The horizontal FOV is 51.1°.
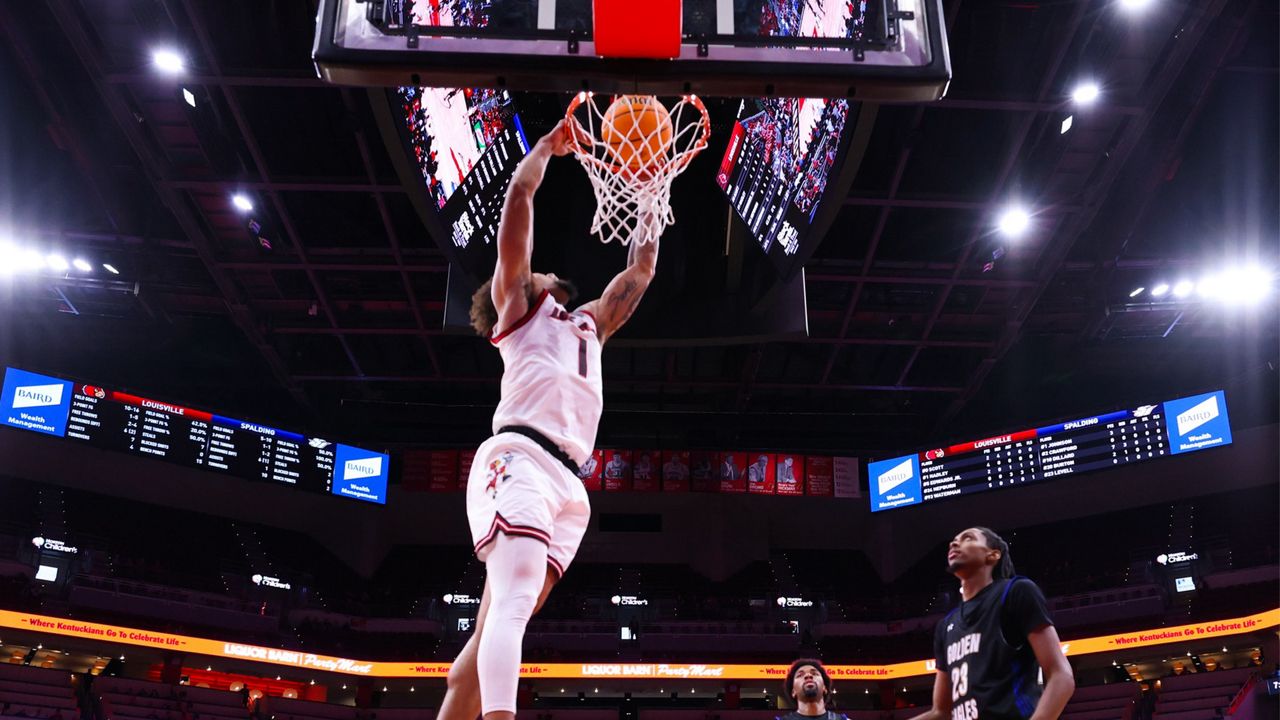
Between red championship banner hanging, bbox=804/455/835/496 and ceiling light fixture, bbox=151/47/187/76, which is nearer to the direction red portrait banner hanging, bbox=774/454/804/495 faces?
the ceiling light fixture

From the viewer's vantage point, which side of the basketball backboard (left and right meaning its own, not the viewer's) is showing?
back

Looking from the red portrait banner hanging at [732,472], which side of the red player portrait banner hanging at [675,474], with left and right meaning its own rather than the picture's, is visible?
left

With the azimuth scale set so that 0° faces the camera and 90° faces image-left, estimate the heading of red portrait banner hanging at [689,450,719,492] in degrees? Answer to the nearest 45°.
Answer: approximately 0°

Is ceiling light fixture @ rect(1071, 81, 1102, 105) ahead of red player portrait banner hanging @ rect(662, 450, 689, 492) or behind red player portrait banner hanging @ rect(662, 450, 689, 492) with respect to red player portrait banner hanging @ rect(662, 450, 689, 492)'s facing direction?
ahead

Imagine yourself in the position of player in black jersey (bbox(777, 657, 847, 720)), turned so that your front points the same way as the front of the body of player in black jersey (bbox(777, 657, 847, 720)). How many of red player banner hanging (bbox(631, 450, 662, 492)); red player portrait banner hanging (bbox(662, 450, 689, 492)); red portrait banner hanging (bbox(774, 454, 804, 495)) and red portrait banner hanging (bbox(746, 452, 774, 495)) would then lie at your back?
4

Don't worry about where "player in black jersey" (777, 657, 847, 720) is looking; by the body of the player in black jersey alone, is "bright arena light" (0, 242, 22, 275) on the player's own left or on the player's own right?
on the player's own right

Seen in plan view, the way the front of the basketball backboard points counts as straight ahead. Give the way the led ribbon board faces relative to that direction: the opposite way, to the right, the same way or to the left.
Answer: the opposite way
